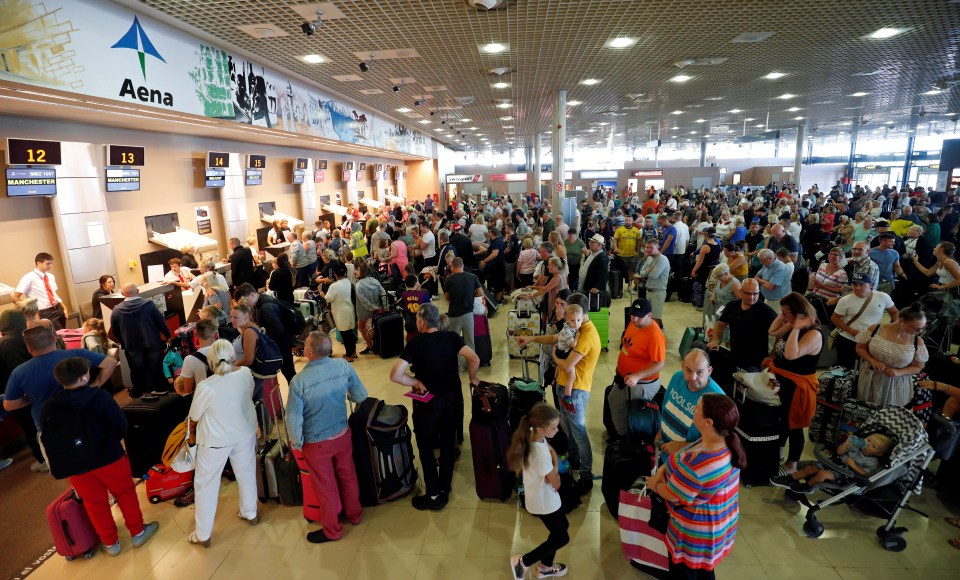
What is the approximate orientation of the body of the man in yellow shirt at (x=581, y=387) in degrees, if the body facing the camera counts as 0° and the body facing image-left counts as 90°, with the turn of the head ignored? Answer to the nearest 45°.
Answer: approximately 90°

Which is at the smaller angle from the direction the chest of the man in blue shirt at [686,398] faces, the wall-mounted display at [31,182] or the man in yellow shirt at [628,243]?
the wall-mounted display

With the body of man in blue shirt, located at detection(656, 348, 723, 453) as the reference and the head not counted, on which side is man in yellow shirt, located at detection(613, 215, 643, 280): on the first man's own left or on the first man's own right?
on the first man's own right

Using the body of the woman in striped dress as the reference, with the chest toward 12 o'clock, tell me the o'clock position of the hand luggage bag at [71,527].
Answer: The hand luggage bag is roughly at 10 o'clock from the woman in striped dress.

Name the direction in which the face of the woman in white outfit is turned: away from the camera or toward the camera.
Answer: away from the camera

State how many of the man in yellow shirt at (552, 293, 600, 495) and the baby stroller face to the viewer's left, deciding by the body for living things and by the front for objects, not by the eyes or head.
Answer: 2

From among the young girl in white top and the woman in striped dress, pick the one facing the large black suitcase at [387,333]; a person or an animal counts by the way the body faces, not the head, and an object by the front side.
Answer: the woman in striped dress

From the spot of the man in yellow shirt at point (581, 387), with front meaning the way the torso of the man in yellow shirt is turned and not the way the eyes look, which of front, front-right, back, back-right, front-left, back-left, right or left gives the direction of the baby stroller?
back

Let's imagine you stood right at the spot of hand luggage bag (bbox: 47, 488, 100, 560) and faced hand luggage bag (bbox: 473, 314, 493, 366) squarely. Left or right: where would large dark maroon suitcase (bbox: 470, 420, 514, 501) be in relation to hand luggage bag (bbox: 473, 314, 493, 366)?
right

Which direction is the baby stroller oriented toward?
to the viewer's left
